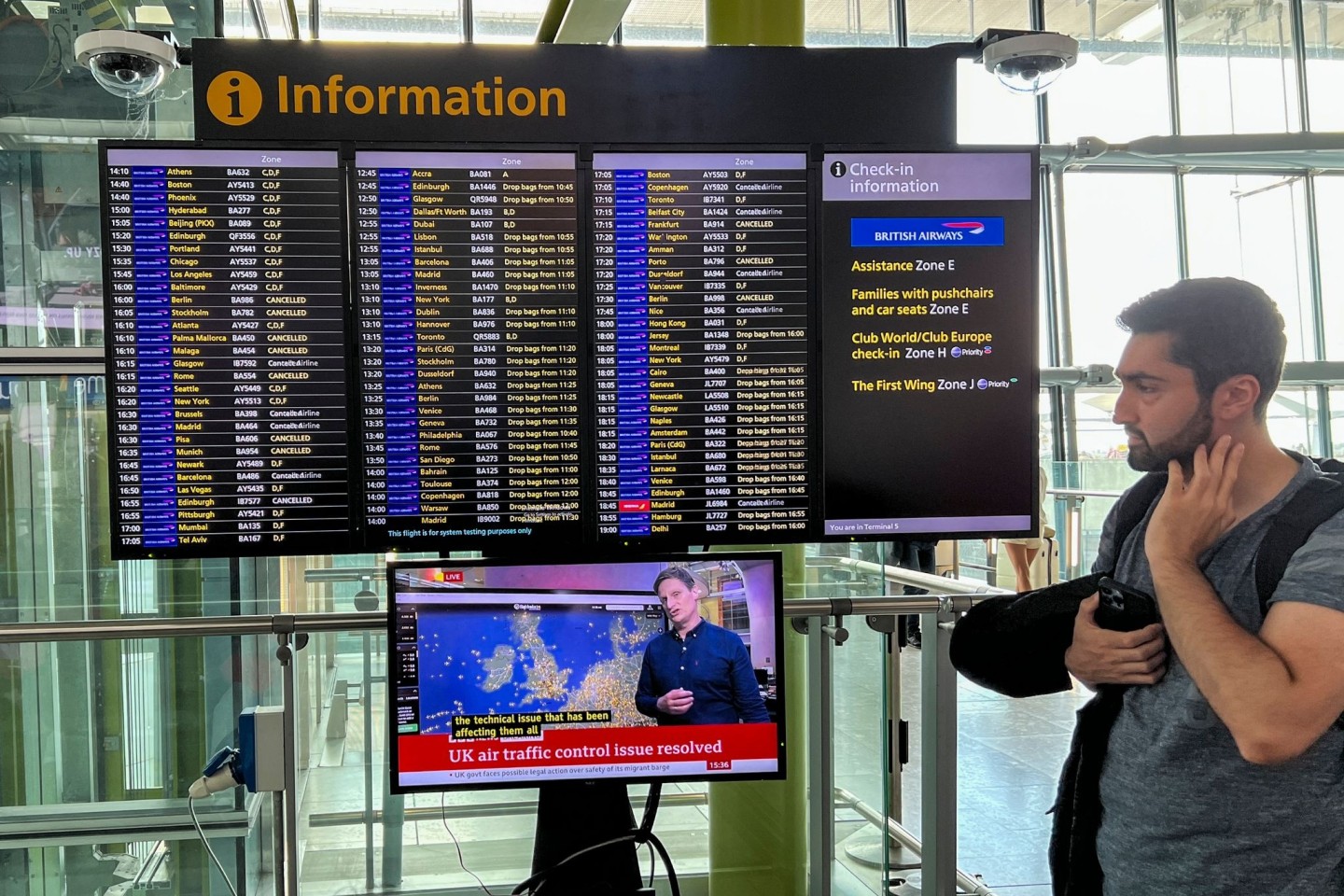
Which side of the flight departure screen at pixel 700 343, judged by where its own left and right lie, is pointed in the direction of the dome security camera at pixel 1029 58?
left

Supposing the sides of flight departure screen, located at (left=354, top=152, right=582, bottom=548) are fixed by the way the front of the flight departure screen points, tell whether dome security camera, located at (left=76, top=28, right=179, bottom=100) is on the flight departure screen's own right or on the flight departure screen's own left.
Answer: on the flight departure screen's own right

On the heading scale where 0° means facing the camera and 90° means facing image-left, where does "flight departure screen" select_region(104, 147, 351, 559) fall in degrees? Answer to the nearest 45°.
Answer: approximately 0°

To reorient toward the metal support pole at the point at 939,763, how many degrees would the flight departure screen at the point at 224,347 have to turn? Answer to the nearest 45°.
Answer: approximately 90° to its left
